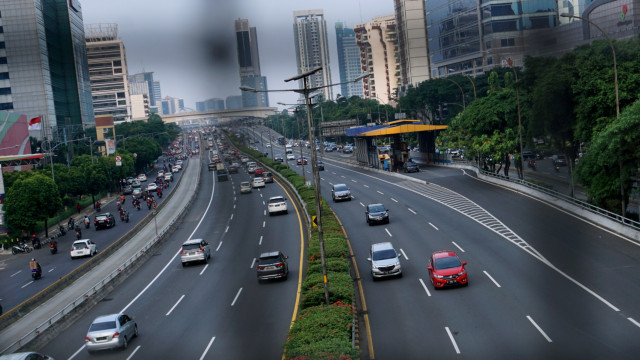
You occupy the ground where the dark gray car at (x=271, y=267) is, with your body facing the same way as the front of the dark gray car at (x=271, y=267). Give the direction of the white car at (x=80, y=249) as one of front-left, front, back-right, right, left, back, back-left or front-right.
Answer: front-left

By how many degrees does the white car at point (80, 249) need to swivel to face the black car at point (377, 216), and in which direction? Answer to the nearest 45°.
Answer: approximately 90° to its right

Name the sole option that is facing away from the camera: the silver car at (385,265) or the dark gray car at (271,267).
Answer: the dark gray car

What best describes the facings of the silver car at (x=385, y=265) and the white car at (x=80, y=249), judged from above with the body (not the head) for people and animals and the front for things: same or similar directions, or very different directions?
very different directions

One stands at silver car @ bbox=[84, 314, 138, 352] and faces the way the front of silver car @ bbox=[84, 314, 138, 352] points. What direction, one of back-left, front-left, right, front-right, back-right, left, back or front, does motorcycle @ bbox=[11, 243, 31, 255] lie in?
front-left

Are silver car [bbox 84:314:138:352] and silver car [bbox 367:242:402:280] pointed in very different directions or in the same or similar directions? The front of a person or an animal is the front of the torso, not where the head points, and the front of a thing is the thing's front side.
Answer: very different directions

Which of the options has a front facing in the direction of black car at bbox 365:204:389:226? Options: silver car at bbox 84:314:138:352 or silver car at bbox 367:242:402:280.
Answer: silver car at bbox 84:314:138:352

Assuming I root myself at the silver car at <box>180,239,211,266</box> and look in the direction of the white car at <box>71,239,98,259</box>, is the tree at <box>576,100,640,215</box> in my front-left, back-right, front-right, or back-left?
back-right

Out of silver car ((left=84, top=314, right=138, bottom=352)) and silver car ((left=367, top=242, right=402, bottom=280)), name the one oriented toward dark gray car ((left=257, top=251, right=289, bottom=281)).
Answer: silver car ((left=84, top=314, right=138, bottom=352))

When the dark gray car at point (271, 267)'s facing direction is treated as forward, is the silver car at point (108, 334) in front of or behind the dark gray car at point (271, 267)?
behind

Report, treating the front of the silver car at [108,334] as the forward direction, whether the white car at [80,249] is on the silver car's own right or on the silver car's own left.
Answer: on the silver car's own left

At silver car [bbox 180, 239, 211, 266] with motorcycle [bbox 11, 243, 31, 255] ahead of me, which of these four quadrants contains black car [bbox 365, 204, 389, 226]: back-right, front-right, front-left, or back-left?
back-right

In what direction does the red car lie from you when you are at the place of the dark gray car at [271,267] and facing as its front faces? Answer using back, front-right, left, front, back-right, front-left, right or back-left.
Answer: back-right

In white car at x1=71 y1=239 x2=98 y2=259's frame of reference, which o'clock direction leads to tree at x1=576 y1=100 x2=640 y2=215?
The tree is roughly at 3 o'clock from the white car.

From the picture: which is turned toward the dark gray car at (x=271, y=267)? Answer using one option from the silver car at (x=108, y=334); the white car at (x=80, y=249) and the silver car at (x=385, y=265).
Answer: the silver car at (x=108, y=334)

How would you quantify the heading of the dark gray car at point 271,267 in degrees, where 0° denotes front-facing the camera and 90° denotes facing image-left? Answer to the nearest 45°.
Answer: approximately 180°

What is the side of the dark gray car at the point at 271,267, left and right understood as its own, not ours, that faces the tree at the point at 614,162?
right
